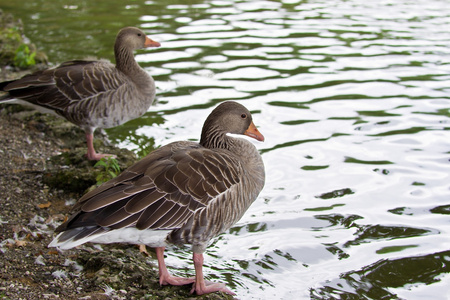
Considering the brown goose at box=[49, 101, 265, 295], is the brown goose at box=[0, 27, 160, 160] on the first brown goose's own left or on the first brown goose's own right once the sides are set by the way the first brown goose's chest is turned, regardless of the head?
on the first brown goose's own left

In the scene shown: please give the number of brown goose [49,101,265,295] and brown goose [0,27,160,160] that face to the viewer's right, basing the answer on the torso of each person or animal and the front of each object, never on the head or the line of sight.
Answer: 2

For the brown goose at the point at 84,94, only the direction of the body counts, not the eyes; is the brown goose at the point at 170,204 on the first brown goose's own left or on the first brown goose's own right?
on the first brown goose's own right

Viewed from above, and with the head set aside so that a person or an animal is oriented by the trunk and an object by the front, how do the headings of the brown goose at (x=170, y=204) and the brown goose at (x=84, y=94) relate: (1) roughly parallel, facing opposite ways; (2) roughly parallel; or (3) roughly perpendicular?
roughly parallel

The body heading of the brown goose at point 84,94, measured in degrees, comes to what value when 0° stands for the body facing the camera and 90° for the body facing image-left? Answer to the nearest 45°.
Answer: approximately 270°

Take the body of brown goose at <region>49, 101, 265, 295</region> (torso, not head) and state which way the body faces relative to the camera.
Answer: to the viewer's right
